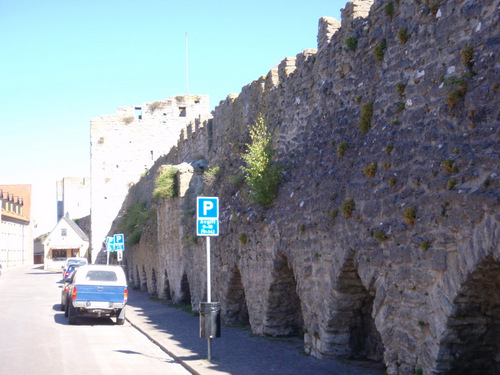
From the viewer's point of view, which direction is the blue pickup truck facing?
away from the camera

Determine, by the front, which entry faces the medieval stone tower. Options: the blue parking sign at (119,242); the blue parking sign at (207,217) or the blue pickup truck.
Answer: the blue pickup truck

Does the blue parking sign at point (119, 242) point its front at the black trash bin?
yes

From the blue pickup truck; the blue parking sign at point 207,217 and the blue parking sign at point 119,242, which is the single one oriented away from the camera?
the blue pickup truck

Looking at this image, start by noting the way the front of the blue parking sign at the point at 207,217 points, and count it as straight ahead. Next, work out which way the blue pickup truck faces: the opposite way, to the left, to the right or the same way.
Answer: the opposite way

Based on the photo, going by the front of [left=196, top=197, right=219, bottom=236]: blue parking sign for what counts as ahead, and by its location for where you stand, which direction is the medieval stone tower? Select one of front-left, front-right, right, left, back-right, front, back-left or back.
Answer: back

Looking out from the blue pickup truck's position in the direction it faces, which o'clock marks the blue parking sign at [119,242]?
The blue parking sign is roughly at 12 o'clock from the blue pickup truck.

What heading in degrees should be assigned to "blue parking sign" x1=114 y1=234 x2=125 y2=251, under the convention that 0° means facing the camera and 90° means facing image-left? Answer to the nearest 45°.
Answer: approximately 0°

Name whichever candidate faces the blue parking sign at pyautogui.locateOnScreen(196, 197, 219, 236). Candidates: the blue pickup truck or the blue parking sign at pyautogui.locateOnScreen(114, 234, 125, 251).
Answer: the blue parking sign at pyautogui.locateOnScreen(114, 234, 125, 251)

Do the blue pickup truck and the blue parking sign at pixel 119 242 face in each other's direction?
yes

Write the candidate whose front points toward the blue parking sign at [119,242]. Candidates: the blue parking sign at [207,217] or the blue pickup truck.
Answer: the blue pickup truck

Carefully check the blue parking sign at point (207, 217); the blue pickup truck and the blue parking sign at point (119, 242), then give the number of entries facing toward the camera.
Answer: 2

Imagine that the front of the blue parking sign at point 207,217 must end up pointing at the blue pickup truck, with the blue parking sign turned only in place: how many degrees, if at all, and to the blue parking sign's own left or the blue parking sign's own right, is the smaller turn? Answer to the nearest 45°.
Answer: approximately 135° to the blue parking sign's own right
